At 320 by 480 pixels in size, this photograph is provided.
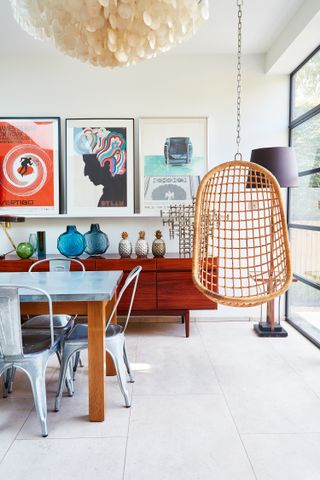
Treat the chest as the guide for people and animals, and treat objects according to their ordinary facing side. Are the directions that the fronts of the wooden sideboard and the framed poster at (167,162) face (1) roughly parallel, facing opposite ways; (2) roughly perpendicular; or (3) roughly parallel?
roughly parallel

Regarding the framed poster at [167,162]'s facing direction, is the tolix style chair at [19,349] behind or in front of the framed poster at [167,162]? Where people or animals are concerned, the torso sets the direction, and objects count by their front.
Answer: in front

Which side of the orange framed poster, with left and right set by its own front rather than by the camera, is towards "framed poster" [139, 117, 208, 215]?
left

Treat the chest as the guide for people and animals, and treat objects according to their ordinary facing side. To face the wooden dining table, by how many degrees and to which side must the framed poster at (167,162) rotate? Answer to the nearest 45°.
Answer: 0° — it already faces it

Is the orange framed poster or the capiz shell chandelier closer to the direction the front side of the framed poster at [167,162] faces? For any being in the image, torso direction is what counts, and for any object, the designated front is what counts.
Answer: the capiz shell chandelier

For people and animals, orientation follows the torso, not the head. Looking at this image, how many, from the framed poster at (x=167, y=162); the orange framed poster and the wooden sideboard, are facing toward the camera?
3

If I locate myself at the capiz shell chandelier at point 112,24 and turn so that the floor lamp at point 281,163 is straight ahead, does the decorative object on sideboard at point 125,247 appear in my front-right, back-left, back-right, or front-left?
front-left

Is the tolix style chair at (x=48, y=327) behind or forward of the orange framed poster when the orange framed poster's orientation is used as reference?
forward

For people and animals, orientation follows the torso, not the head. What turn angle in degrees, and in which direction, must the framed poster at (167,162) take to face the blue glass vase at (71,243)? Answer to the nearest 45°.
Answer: approximately 90° to its right

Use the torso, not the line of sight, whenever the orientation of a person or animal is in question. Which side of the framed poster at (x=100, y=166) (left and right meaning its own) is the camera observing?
front

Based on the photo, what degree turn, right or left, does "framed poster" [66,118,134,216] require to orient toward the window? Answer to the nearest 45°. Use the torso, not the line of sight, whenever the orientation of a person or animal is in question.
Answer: approximately 90° to its left

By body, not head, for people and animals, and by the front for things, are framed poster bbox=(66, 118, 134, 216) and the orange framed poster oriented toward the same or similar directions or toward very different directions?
same or similar directions

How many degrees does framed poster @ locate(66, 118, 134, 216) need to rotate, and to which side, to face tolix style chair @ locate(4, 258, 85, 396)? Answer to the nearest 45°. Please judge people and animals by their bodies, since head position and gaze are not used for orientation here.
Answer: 0° — it already faces it

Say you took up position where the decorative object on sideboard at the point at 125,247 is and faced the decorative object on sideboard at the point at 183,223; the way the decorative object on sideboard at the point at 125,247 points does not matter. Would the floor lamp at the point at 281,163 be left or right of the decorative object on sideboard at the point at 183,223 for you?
right

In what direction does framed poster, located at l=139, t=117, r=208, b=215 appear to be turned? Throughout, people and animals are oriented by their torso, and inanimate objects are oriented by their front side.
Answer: toward the camera
